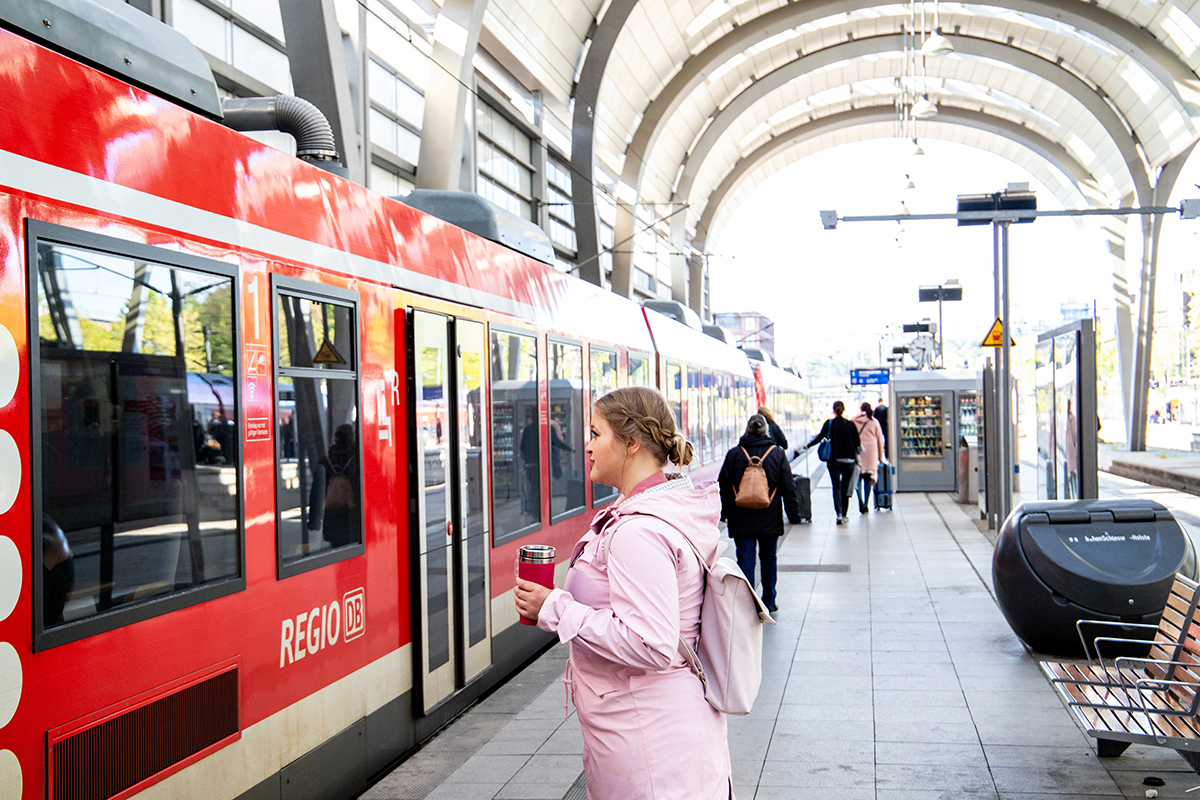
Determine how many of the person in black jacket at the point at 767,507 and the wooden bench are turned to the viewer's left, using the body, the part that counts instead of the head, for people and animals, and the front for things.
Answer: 1

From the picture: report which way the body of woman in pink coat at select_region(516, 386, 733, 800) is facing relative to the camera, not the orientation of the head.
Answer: to the viewer's left

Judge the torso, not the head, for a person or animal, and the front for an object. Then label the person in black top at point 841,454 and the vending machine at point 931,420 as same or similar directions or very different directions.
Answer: very different directions

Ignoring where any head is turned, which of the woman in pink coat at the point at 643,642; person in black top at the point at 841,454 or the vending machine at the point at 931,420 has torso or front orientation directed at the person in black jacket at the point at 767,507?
the vending machine

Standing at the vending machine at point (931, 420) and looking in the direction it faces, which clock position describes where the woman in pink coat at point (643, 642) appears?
The woman in pink coat is roughly at 12 o'clock from the vending machine.

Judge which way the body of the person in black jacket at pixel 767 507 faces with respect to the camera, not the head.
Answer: away from the camera

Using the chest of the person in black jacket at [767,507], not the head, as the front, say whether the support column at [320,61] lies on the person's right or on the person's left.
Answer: on the person's left

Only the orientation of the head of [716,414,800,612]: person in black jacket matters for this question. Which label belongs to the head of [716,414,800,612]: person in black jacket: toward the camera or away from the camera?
away from the camera

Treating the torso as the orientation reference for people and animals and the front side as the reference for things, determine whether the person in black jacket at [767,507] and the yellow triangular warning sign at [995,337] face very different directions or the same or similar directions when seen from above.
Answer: very different directions

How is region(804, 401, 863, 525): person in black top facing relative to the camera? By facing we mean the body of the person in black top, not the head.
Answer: away from the camera

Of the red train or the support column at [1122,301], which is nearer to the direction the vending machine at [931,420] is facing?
the red train

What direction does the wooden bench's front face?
to the viewer's left
